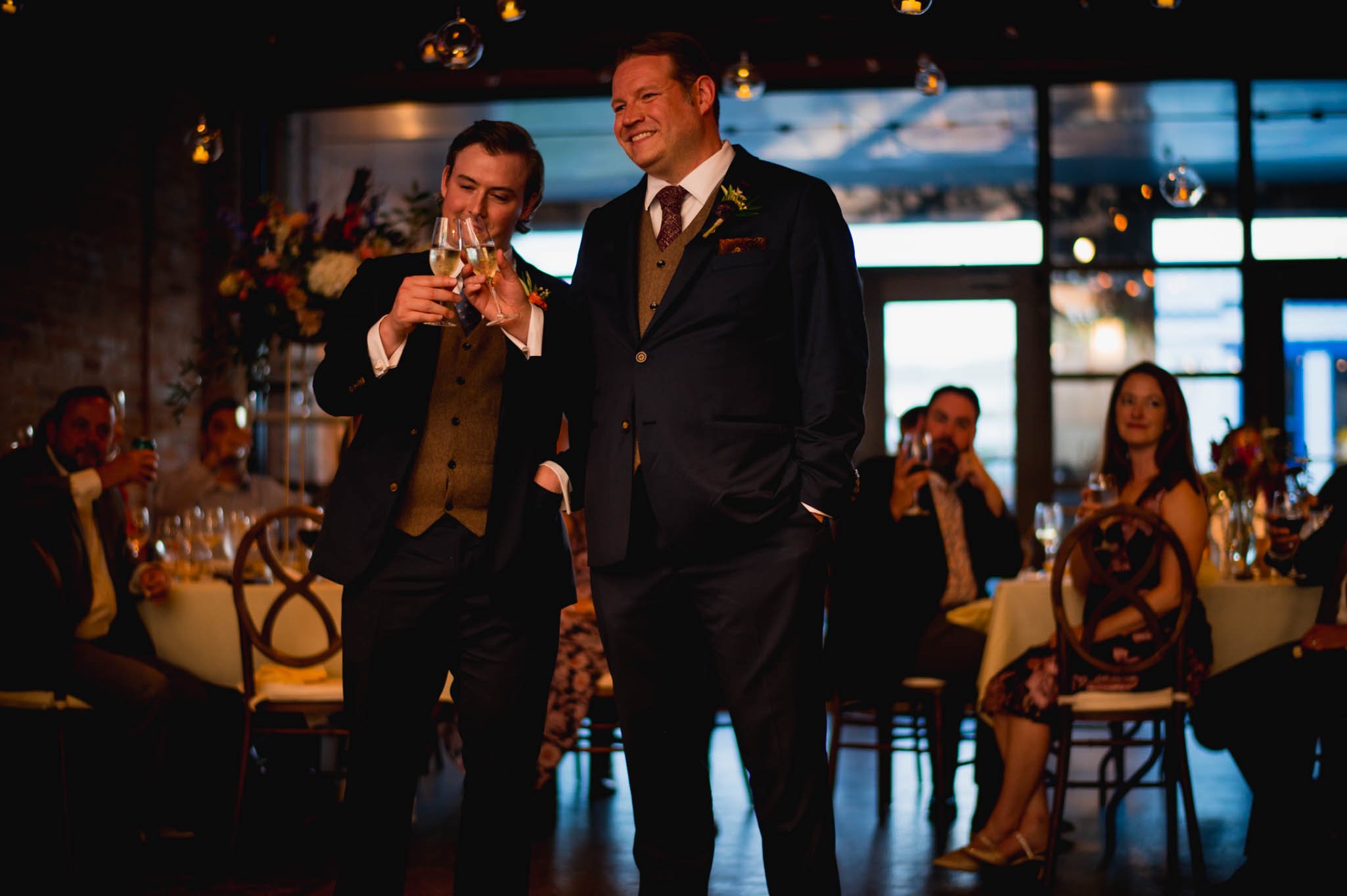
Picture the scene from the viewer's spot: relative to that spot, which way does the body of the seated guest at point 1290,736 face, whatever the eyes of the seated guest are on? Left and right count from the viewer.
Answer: facing to the left of the viewer

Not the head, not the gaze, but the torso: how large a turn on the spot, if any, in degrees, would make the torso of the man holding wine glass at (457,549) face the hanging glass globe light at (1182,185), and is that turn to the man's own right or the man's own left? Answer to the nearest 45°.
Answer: approximately 135° to the man's own left

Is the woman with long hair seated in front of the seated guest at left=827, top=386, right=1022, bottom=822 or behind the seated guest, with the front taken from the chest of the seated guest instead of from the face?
in front

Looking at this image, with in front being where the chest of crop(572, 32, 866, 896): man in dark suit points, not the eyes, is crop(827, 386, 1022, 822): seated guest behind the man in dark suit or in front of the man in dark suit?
behind

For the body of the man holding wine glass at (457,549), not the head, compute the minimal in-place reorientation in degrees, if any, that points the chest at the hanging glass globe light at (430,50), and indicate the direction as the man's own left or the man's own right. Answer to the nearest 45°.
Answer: approximately 180°

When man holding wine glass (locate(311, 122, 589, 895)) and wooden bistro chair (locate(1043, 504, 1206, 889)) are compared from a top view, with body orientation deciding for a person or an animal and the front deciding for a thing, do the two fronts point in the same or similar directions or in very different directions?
very different directions

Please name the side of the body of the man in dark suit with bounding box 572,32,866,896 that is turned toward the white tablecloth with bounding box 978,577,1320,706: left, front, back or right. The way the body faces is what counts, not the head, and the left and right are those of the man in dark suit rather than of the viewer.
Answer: back

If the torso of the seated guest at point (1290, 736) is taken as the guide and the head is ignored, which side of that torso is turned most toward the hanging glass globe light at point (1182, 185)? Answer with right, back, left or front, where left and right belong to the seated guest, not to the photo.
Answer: right

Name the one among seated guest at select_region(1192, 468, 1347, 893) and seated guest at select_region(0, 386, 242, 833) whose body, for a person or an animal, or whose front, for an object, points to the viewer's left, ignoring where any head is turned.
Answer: seated guest at select_region(1192, 468, 1347, 893)

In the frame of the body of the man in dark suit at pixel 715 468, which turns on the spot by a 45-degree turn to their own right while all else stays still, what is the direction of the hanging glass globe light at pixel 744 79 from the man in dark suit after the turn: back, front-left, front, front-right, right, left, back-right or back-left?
right

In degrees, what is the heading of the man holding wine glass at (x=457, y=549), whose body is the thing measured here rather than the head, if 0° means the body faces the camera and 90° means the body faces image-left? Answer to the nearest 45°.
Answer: approximately 0°

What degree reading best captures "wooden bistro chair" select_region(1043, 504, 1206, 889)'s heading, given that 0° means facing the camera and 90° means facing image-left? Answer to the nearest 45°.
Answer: approximately 180°

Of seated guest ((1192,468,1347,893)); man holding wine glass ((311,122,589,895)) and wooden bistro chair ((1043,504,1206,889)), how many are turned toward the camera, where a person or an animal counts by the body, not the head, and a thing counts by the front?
1

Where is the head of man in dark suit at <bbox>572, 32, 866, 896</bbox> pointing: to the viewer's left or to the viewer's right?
to the viewer's left

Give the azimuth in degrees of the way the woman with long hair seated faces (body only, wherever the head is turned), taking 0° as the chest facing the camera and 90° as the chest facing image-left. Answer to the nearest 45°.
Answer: approximately 45°
